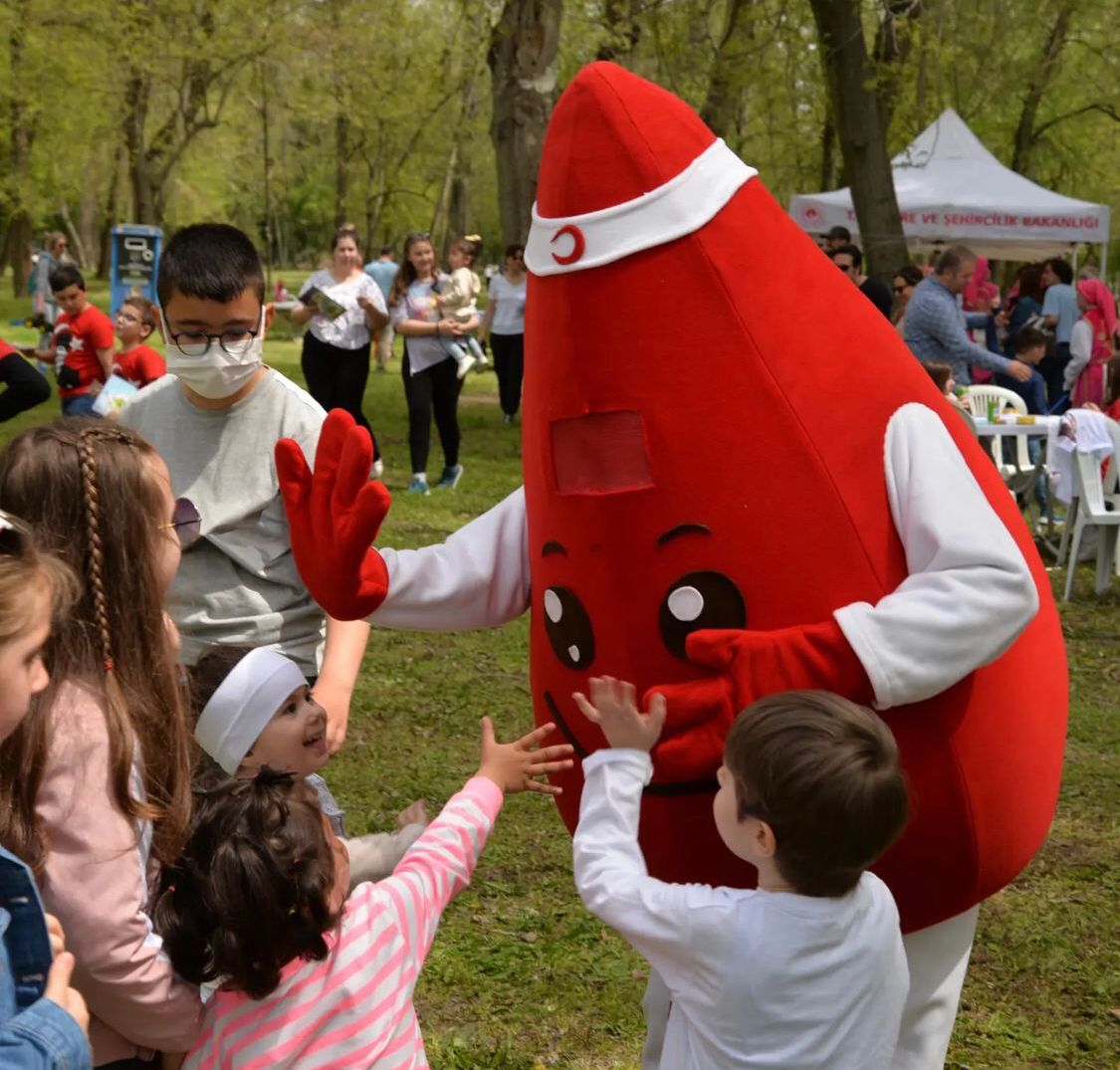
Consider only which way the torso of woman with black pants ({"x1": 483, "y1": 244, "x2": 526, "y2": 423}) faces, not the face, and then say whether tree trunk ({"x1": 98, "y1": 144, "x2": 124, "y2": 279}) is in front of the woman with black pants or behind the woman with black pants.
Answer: behind

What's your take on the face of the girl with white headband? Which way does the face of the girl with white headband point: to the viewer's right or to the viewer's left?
to the viewer's right

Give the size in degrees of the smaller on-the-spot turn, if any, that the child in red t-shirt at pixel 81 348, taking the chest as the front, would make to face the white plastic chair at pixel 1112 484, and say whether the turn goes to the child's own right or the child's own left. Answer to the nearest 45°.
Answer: approximately 90° to the child's own left

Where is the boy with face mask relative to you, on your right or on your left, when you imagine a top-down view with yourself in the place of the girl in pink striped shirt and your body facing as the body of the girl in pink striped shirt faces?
on your left

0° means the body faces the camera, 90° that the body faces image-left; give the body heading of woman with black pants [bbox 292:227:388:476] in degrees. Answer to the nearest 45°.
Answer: approximately 0°

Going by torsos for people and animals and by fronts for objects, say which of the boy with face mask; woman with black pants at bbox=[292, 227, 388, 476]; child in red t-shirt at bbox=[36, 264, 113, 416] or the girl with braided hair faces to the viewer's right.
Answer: the girl with braided hair

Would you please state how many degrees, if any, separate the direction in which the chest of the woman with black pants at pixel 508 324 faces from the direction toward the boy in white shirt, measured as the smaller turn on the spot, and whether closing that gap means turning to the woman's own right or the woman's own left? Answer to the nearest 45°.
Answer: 0° — they already face them

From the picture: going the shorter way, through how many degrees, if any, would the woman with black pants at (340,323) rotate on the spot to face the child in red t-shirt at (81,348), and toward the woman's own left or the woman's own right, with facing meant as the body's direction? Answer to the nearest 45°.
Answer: approximately 135° to the woman's own right
